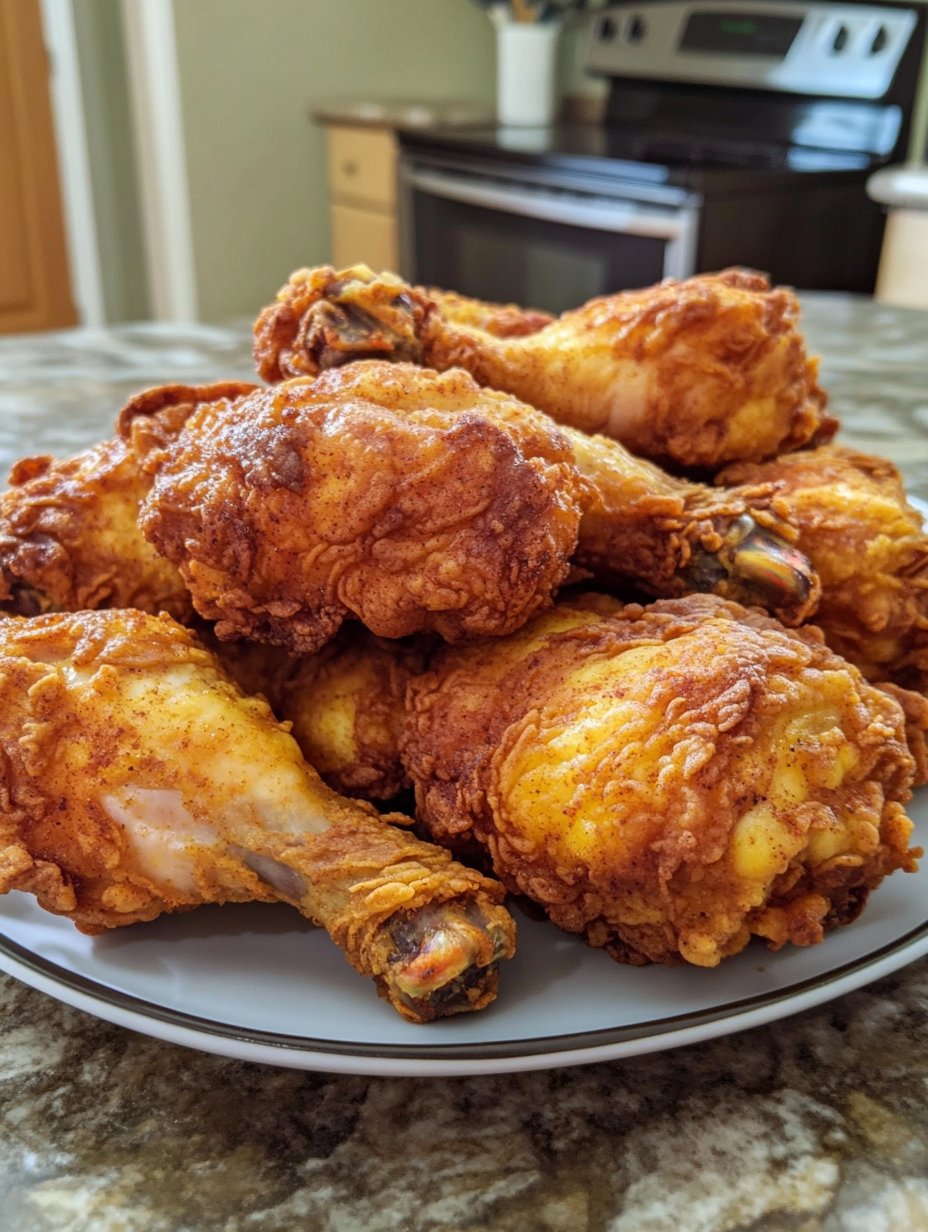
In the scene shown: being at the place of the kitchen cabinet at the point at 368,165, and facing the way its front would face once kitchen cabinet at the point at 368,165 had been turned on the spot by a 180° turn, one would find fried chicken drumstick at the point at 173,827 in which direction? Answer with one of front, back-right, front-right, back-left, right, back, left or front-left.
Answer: back-right

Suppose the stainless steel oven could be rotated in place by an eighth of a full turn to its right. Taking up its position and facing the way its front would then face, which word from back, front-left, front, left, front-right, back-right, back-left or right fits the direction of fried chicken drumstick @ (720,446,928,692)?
left

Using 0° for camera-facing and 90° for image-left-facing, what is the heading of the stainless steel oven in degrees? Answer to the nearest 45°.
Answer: approximately 45°

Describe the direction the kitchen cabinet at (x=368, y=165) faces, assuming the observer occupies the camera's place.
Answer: facing the viewer and to the left of the viewer

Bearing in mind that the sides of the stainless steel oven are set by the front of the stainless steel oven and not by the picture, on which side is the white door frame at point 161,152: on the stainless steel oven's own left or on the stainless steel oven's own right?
on the stainless steel oven's own right

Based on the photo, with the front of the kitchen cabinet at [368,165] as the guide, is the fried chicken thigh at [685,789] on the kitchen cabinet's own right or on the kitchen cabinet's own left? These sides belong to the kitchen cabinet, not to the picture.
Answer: on the kitchen cabinet's own left

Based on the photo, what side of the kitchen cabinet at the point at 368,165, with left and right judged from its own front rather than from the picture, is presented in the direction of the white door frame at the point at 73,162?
right

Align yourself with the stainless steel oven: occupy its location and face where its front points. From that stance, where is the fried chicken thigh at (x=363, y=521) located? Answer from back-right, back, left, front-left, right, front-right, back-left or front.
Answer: front-left

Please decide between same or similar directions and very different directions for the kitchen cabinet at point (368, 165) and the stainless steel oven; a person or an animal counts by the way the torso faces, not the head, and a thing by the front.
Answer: same or similar directions

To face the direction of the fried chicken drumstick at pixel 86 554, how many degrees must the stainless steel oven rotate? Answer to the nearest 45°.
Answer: approximately 45° to its left

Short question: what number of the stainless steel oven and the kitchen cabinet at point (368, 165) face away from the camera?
0

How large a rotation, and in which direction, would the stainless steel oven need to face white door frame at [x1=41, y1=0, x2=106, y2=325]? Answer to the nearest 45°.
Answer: approximately 90° to its right

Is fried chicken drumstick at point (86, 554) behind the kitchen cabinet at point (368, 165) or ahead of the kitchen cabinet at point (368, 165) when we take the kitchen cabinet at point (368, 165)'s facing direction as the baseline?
ahead

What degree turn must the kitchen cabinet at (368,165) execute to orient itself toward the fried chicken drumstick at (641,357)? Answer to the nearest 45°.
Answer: approximately 45° to its left
